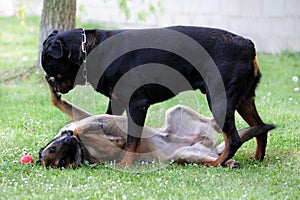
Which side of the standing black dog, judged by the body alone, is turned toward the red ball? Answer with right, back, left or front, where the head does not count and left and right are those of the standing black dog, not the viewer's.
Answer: front

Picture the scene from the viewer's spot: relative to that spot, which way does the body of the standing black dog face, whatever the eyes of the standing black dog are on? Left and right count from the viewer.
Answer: facing to the left of the viewer

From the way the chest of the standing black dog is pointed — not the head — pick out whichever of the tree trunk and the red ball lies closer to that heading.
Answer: the red ball

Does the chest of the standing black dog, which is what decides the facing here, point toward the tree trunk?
no
